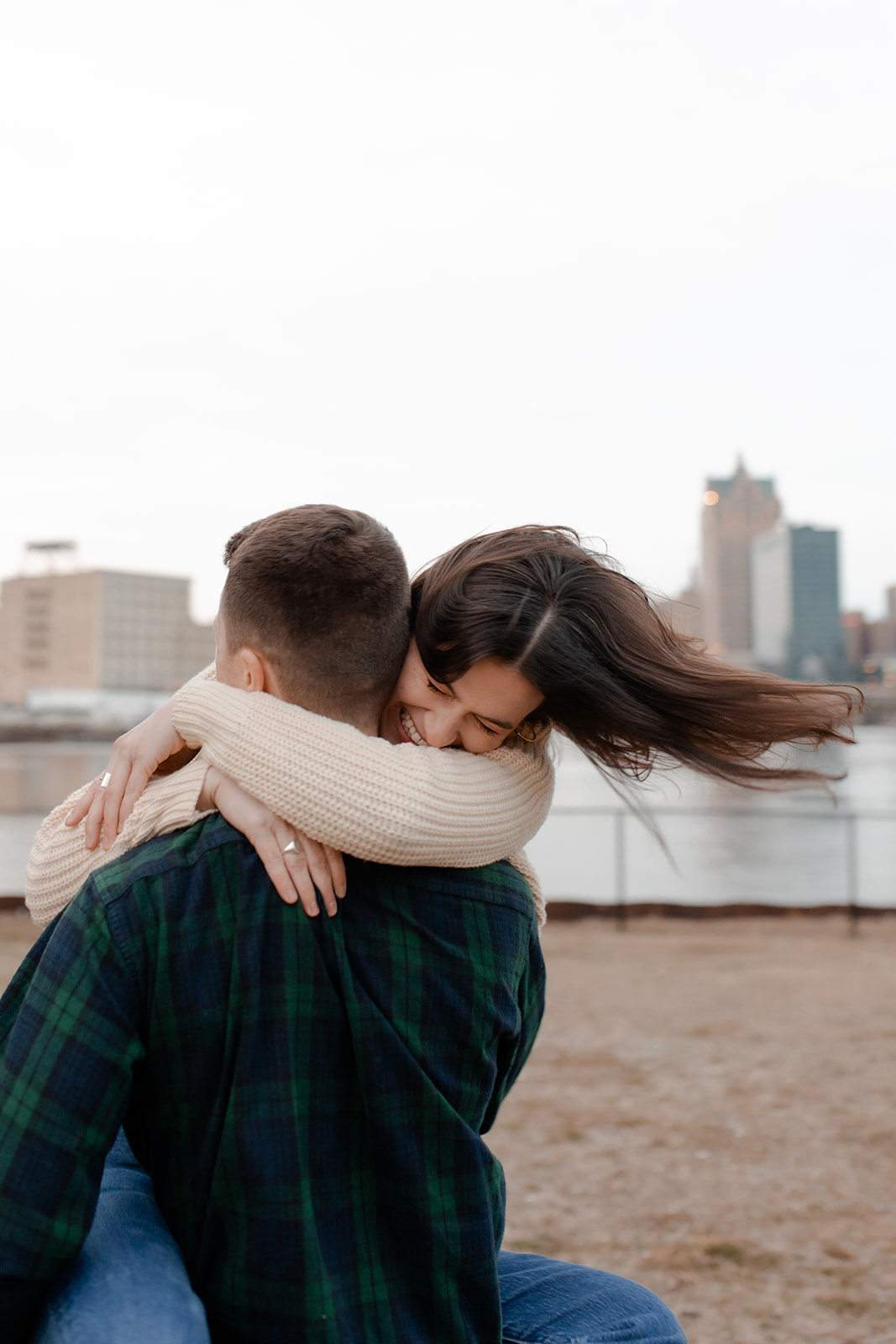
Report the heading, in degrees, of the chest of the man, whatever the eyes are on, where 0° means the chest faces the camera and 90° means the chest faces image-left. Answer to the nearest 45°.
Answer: approximately 180°
